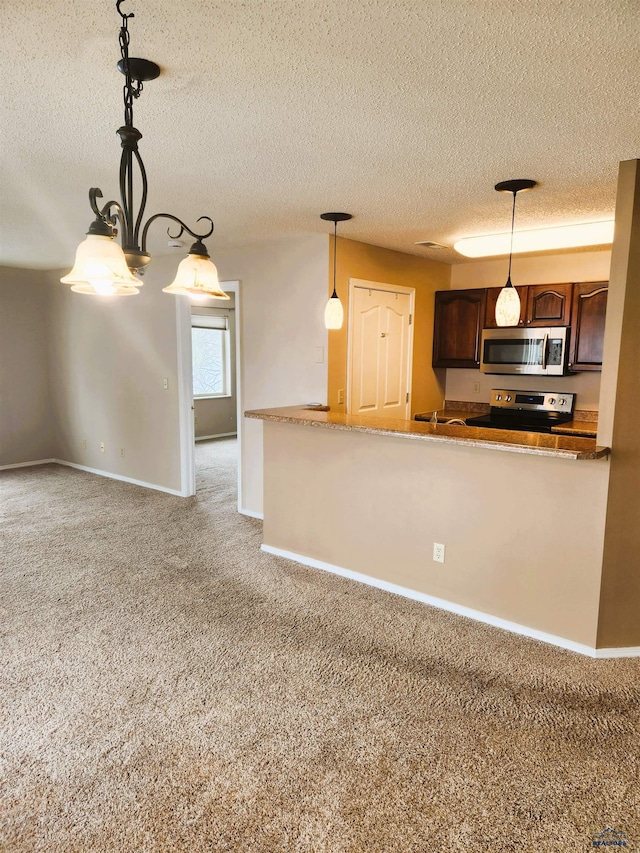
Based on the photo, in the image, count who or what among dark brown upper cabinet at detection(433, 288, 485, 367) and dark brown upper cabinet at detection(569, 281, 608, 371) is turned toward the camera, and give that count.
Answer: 2

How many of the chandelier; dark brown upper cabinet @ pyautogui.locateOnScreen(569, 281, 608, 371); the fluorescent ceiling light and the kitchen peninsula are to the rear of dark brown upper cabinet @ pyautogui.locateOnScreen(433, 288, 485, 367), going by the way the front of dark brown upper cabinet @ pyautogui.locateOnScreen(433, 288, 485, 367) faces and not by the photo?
0

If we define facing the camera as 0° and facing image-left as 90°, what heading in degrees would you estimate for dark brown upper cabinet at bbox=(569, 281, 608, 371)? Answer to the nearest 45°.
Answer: approximately 0°

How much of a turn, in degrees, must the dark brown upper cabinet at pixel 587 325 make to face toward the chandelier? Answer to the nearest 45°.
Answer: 0° — it already faces it

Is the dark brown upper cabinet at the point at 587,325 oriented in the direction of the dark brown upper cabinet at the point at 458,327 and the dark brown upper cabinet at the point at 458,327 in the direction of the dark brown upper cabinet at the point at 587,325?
no

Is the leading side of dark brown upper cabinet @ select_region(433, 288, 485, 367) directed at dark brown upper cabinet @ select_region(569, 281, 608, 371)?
no

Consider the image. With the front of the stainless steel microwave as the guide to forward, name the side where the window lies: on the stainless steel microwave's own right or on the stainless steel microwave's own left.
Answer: on the stainless steel microwave's own right

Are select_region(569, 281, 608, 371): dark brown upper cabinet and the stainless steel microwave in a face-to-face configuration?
no

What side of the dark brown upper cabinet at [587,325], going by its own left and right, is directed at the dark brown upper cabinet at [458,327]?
right

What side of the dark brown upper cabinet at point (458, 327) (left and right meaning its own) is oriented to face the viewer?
front

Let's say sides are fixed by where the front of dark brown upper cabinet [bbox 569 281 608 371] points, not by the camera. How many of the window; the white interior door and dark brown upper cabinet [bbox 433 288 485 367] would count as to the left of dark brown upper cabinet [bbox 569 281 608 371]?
0

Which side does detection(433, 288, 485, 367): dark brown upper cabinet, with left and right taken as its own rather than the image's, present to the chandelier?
front

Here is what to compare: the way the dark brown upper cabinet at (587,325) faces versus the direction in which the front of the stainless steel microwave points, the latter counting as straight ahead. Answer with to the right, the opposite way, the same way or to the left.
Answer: the same way

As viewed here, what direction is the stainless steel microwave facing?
toward the camera

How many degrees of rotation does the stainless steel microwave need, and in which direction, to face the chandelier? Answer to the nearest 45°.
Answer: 0° — it already faces it

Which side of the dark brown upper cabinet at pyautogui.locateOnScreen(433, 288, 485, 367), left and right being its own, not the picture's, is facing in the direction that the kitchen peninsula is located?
front

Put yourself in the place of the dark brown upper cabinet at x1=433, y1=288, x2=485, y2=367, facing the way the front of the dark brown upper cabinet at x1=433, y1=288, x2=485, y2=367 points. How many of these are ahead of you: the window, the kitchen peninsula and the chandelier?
2

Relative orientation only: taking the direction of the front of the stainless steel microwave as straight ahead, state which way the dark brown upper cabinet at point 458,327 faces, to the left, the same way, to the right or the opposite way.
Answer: the same way

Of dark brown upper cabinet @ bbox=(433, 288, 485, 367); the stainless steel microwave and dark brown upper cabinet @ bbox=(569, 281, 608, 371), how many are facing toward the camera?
3
